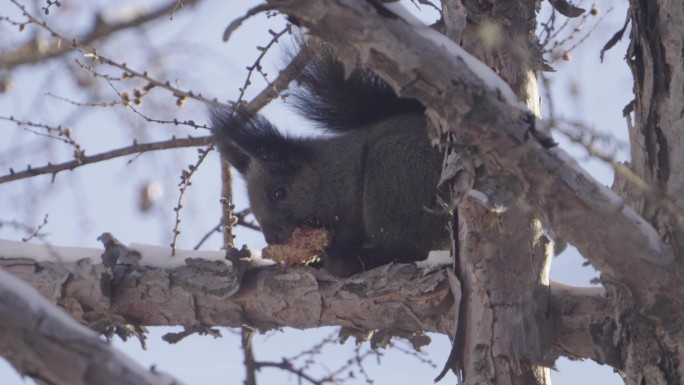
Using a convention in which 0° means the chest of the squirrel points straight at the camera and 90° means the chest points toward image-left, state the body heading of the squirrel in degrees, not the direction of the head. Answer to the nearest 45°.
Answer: approximately 90°

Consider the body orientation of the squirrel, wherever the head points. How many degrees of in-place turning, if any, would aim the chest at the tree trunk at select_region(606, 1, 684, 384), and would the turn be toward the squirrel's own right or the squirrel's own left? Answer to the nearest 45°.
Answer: approximately 135° to the squirrel's own left

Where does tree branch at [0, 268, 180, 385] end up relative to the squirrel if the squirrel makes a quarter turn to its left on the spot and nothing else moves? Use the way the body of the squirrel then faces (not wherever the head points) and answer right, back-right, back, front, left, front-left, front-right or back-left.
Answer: front

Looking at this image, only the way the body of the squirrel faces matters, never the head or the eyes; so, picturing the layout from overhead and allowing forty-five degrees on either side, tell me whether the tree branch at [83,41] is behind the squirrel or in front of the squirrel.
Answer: in front

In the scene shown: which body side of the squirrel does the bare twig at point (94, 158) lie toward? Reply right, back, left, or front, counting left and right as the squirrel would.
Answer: front
